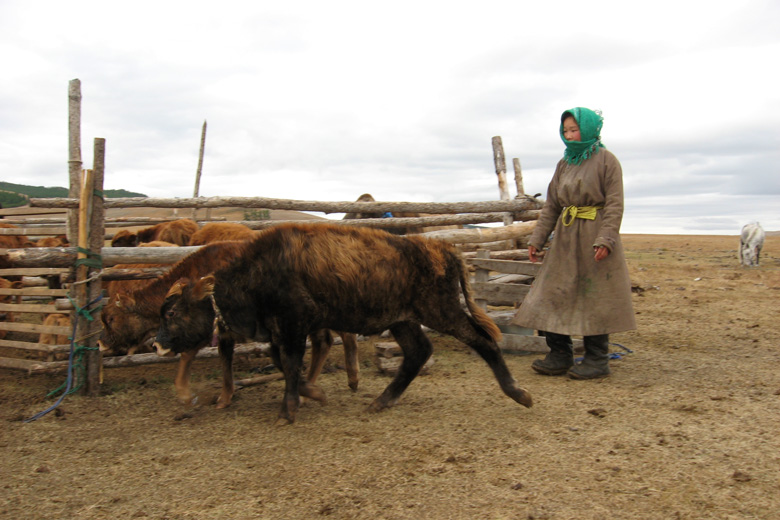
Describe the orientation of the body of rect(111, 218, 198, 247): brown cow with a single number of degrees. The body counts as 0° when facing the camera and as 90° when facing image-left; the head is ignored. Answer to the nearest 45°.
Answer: approximately 90°

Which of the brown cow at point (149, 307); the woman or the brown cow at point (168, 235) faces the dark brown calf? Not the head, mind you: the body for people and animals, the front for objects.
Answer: the woman

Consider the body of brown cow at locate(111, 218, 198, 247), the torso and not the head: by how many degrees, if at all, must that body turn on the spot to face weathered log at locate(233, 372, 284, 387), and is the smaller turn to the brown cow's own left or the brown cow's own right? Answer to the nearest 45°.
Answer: approximately 90° to the brown cow's own left

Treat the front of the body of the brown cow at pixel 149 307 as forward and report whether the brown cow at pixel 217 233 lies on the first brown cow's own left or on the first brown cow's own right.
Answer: on the first brown cow's own right

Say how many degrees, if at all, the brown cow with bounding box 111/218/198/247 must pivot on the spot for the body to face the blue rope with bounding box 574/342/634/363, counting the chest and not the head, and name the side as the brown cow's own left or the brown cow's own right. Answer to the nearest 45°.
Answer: approximately 135° to the brown cow's own left

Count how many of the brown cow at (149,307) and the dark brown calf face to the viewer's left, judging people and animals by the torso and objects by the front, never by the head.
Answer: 2

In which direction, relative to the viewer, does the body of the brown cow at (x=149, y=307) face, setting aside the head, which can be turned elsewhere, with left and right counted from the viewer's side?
facing to the left of the viewer

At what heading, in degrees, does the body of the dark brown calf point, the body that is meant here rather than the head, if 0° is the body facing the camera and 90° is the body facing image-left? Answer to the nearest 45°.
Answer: approximately 90°
